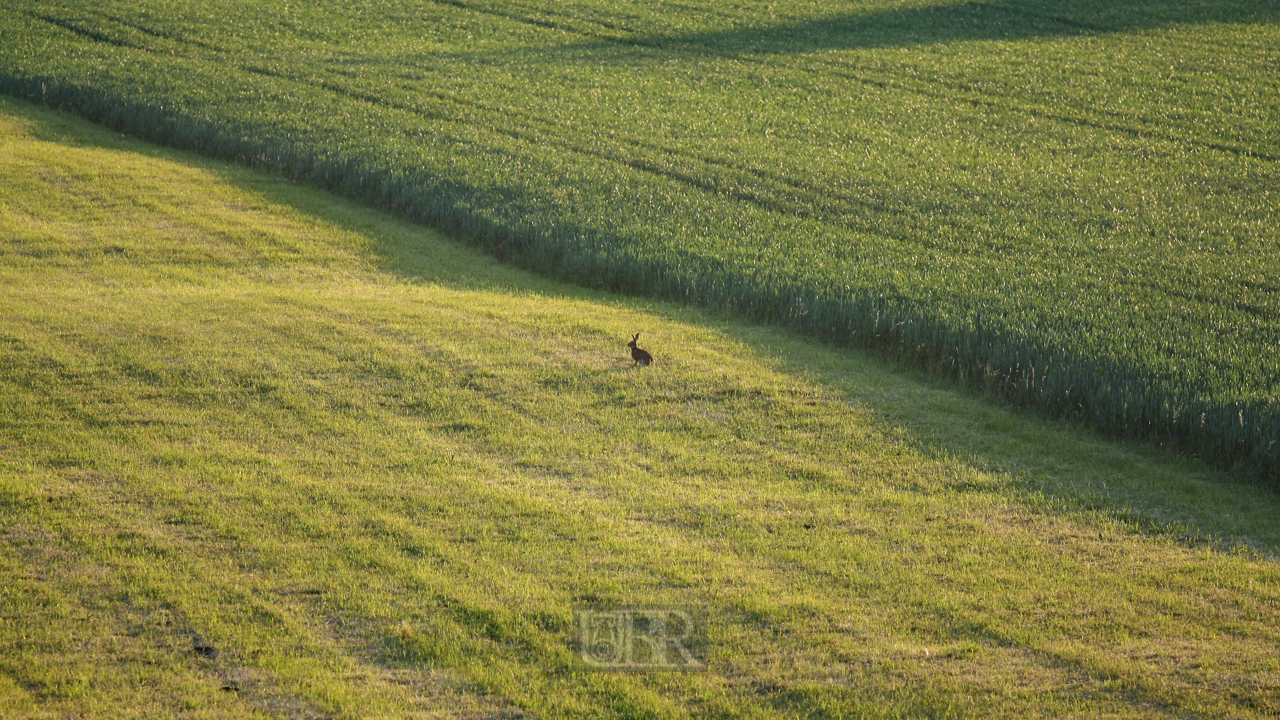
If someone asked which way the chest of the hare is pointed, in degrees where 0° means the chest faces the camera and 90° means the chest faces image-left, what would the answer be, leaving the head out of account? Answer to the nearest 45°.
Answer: approximately 90°
